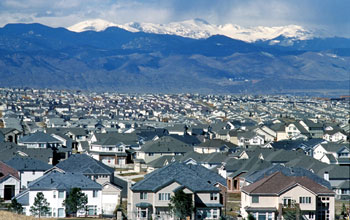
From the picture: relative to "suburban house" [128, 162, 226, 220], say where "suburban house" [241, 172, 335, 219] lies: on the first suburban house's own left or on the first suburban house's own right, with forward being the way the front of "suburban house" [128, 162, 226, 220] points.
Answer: on the first suburban house's own left

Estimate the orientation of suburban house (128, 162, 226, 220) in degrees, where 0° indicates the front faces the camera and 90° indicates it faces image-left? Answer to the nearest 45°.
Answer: approximately 0°

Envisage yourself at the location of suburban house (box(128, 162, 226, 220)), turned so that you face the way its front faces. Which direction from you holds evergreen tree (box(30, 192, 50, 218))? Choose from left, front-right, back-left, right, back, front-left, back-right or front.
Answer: right

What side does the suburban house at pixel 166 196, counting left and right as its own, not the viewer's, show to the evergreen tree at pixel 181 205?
front

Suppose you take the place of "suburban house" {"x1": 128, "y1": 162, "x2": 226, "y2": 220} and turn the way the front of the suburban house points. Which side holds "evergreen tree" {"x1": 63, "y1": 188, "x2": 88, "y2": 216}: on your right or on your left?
on your right

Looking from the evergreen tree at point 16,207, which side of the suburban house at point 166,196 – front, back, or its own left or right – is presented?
right

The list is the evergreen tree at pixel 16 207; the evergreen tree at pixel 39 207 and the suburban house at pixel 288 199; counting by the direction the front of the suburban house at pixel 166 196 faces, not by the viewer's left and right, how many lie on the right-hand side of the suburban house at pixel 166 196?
2

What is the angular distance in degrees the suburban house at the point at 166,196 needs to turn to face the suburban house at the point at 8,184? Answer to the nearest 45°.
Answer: approximately 135° to its right
